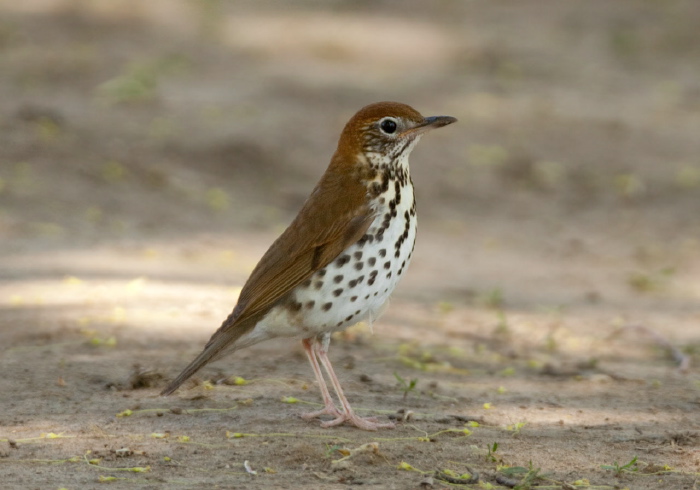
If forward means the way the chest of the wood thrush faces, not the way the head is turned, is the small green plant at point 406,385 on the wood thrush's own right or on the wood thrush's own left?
on the wood thrush's own left

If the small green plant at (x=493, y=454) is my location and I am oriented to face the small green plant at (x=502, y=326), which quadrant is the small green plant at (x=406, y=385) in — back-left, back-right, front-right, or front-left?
front-left

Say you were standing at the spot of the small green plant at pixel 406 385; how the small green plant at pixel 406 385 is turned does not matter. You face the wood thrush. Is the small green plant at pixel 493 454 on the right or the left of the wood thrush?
left

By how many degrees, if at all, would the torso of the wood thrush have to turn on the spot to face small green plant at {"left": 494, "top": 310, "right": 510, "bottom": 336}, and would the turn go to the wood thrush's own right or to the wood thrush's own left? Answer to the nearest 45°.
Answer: approximately 45° to the wood thrush's own left

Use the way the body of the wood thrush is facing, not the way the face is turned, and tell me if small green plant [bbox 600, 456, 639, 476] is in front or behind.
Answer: in front

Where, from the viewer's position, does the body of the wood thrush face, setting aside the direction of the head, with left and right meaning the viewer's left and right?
facing to the right of the viewer
